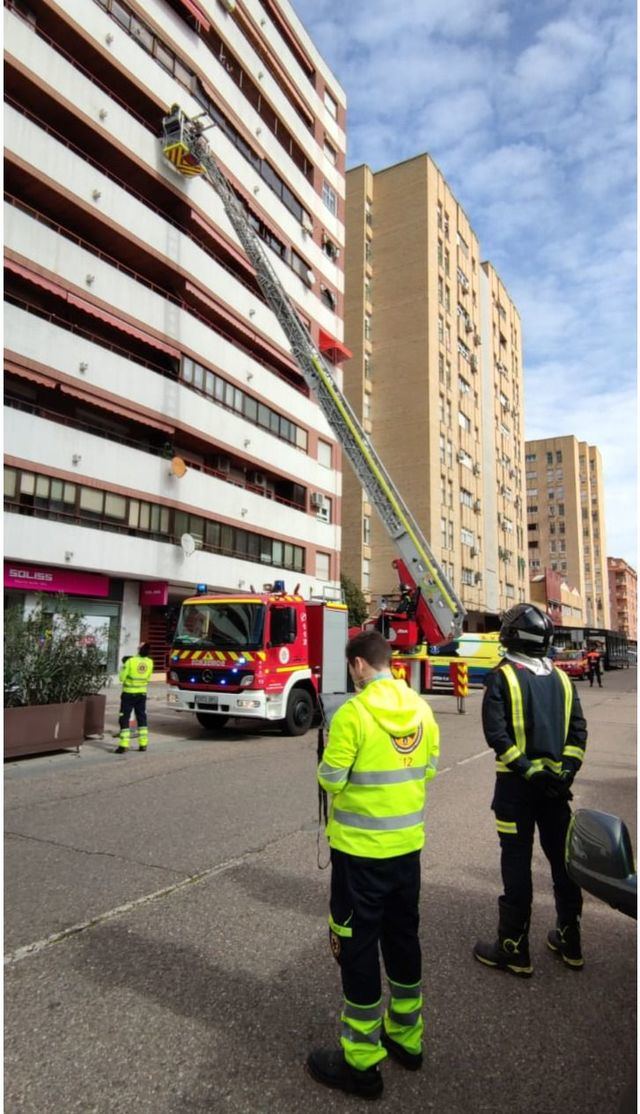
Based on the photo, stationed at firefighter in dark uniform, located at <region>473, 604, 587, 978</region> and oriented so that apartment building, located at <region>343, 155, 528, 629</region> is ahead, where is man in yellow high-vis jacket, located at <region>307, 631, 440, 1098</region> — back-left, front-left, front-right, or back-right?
back-left

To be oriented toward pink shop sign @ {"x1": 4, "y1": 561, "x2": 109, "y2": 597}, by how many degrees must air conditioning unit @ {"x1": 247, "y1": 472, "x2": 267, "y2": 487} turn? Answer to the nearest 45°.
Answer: approximately 90° to its right

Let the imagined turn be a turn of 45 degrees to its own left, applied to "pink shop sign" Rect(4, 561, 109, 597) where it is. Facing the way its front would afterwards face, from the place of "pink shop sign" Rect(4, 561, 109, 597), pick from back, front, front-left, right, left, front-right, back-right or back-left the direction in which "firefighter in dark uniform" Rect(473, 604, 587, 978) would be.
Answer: right

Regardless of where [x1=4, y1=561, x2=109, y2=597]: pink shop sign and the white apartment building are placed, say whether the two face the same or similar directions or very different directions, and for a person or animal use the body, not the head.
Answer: same or similar directions

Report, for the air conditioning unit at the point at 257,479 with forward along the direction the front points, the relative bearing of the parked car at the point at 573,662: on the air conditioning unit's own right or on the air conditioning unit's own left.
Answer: on the air conditioning unit's own left

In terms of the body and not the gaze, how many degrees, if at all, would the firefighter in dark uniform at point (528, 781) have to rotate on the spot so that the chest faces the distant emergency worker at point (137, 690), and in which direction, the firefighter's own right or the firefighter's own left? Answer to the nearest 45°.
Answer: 0° — they already face them

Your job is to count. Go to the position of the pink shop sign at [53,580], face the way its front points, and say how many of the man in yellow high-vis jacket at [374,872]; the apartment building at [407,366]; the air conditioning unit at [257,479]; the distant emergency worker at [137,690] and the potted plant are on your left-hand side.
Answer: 2

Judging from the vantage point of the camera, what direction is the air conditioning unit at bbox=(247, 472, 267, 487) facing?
facing the viewer and to the right of the viewer

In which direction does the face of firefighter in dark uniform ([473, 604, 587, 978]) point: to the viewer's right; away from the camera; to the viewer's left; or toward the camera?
away from the camera

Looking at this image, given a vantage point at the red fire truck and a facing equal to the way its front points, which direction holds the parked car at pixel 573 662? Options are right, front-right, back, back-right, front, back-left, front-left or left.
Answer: back

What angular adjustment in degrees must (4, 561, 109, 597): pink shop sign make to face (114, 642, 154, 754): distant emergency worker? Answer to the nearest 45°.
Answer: approximately 45° to its right

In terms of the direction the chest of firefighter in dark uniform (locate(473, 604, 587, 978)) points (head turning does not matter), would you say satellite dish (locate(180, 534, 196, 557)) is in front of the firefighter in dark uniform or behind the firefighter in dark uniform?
in front

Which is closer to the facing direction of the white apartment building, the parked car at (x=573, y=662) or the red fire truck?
the red fire truck

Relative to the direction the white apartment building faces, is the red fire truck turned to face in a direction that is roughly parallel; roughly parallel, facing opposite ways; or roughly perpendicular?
roughly perpendicular

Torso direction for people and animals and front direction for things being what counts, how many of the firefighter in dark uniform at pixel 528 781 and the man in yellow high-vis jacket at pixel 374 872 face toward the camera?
0

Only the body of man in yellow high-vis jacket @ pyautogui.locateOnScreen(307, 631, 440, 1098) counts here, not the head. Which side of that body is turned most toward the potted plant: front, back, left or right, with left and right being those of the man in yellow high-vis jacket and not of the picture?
front

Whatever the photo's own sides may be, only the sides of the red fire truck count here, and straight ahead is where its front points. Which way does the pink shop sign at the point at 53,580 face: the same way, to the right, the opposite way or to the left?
to the left
